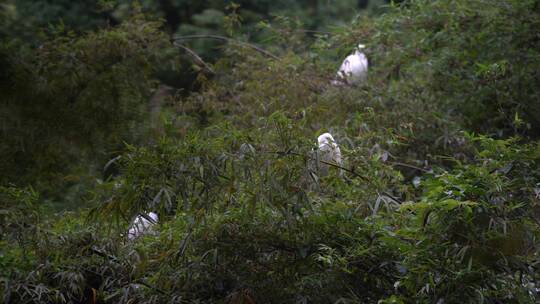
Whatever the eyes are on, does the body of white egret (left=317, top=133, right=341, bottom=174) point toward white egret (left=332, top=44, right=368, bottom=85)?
no
